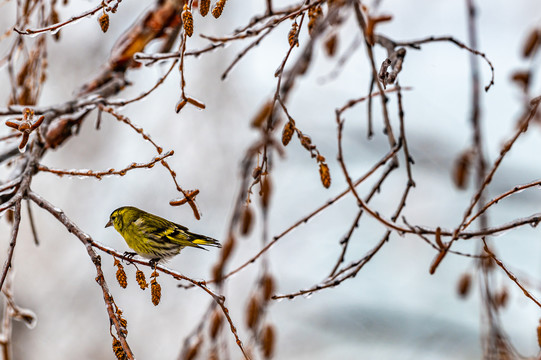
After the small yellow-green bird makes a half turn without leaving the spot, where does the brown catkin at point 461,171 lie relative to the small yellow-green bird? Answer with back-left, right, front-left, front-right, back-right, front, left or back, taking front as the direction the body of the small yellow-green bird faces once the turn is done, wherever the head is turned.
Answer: front-left

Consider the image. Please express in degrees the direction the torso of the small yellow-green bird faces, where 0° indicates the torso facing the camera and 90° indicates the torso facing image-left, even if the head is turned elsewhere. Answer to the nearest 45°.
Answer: approximately 90°

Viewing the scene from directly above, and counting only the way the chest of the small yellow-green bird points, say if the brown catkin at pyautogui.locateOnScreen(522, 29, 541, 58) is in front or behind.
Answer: behind
